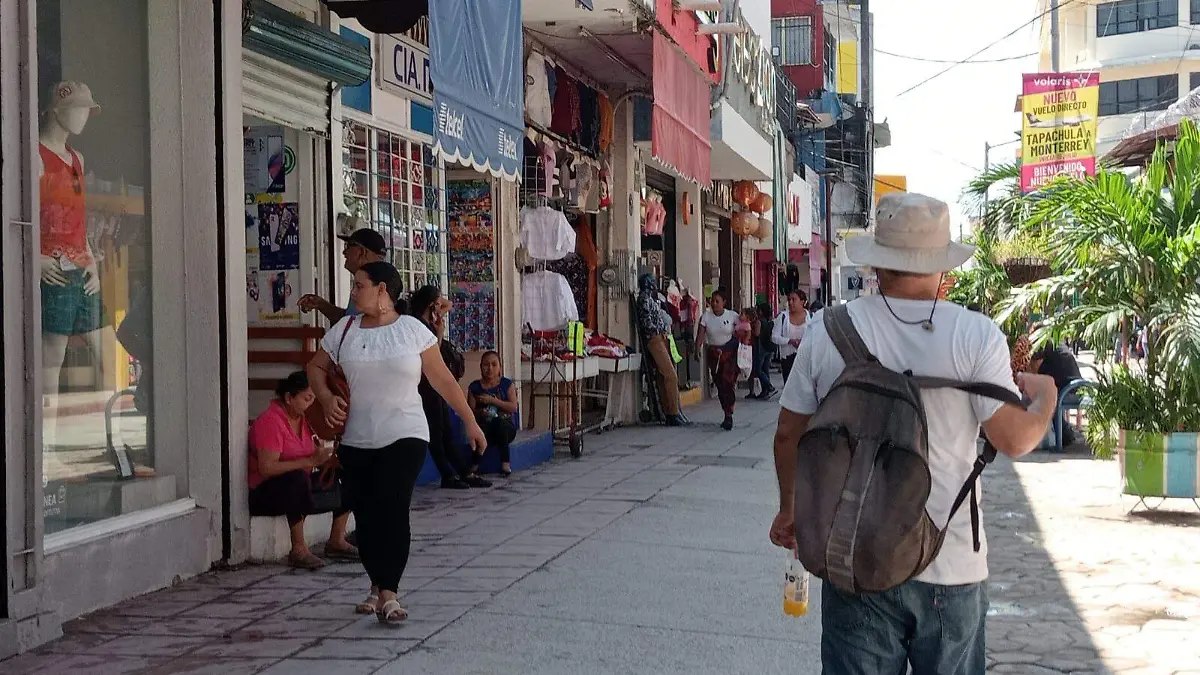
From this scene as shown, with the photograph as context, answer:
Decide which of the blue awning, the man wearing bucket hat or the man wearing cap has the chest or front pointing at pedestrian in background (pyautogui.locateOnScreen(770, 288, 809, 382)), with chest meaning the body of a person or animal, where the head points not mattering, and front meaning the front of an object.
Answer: the man wearing bucket hat

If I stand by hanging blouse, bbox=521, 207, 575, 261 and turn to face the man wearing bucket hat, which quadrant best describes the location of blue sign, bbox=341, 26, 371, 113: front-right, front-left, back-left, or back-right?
front-right

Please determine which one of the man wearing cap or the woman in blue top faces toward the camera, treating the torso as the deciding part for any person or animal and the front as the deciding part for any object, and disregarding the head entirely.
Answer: the woman in blue top

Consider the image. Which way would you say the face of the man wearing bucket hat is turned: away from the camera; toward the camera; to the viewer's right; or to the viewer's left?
away from the camera

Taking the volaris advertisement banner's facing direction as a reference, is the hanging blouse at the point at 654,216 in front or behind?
in front

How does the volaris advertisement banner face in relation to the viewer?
toward the camera

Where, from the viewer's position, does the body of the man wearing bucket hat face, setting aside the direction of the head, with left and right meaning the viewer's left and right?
facing away from the viewer

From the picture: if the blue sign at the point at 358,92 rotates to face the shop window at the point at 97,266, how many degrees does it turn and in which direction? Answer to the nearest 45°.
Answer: approximately 90° to its right

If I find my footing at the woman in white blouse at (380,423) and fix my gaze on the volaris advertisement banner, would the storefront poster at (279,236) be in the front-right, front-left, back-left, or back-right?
front-left

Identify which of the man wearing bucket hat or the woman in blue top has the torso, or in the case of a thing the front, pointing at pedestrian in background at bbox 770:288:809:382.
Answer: the man wearing bucket hat

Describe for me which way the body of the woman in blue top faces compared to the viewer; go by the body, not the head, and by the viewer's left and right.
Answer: facing the viewer

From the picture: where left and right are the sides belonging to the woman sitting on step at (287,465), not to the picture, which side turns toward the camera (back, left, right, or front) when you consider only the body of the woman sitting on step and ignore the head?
right

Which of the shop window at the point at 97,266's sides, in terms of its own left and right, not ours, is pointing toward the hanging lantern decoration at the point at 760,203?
left

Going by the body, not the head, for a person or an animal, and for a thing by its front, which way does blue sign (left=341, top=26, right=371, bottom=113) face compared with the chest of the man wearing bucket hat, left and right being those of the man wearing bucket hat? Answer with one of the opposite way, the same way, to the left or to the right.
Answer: to the right

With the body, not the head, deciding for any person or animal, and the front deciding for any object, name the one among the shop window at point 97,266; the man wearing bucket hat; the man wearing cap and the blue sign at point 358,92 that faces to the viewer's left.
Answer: the man wearing cap
